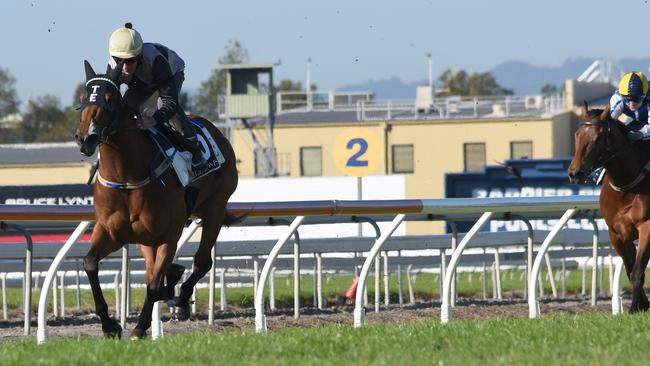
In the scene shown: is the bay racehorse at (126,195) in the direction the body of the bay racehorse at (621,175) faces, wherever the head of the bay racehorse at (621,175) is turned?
yes

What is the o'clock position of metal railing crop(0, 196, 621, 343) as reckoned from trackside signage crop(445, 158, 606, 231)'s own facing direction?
The metal railing is roughly at 12 o'clock from the trackside signage.

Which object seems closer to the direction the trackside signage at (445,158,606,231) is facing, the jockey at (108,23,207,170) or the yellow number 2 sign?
the jockey

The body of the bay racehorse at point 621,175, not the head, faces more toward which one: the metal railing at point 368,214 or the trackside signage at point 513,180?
the metal railing

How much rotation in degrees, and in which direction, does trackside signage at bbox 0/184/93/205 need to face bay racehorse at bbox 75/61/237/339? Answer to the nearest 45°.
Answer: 0° — it already faces it

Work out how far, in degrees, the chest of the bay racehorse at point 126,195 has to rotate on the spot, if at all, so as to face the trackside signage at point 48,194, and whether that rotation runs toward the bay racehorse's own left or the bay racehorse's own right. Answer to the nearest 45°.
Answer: approximately 135° to the bay racehorse's own right

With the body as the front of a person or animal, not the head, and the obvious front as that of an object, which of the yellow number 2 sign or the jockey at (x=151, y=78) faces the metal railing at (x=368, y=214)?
the yellow number 2 sign
